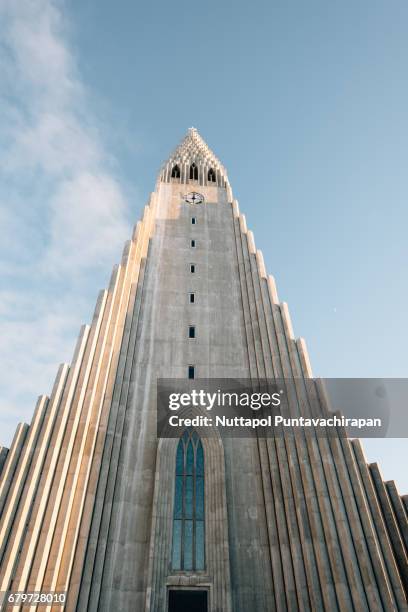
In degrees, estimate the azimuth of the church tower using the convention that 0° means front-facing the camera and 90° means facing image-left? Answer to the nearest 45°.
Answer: approximately 0°
